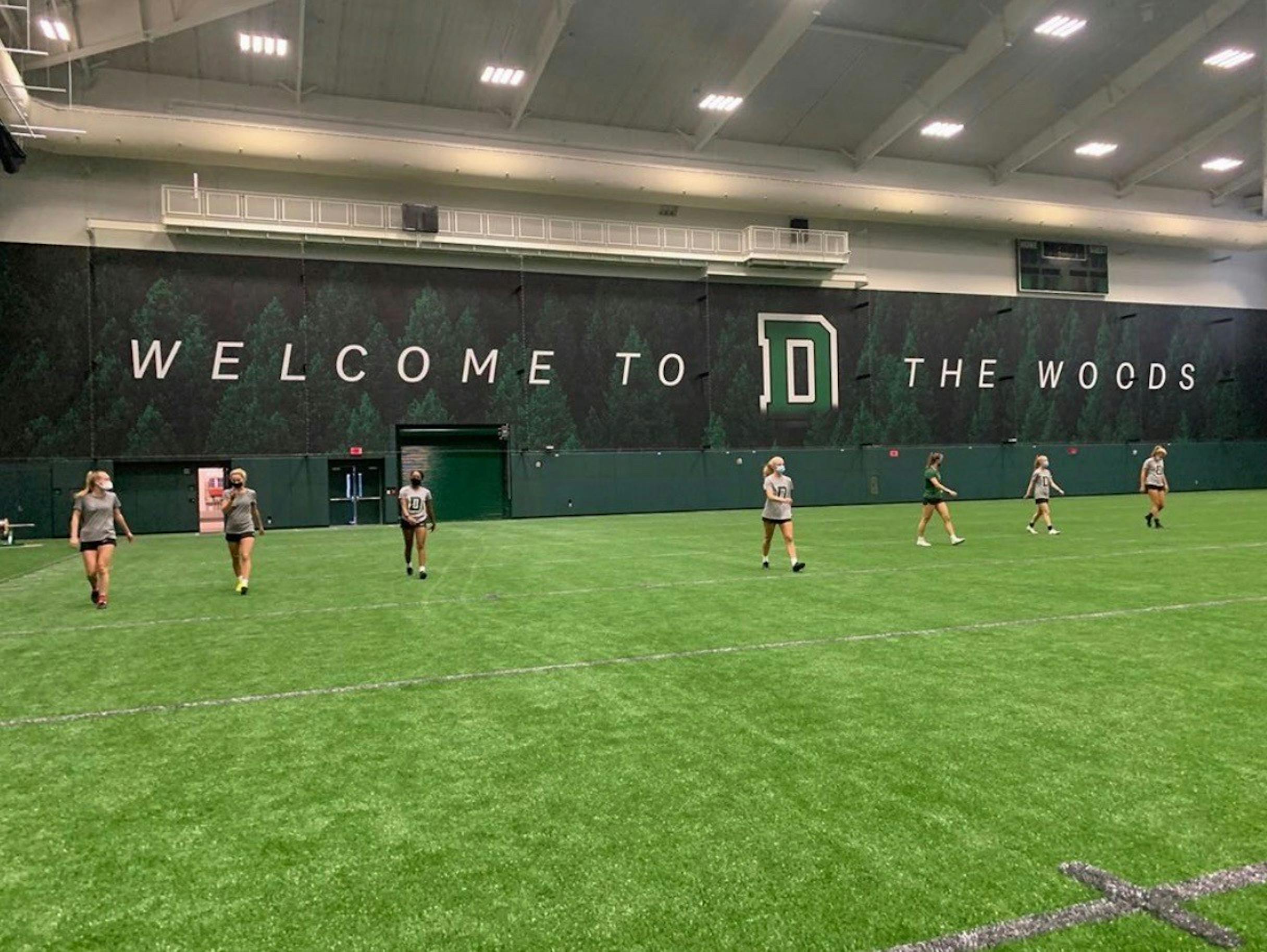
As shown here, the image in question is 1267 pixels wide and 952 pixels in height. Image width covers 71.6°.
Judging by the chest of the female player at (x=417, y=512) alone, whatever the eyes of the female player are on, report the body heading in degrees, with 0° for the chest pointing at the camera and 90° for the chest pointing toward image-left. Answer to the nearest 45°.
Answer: approximately 0°

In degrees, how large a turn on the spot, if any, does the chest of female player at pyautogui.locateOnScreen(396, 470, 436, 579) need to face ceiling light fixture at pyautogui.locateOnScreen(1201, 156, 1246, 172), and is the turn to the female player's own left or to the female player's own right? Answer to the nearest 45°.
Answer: approximately 135° to the female player's own left

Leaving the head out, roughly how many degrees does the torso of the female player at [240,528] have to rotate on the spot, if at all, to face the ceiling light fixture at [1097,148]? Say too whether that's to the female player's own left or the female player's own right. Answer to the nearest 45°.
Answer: approximately 90° to the female player's own left

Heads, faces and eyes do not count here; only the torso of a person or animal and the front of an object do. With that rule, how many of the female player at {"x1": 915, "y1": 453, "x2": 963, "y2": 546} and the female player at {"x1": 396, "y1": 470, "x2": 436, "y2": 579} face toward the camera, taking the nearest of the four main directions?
1

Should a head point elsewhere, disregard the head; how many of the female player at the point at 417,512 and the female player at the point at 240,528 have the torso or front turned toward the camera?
2

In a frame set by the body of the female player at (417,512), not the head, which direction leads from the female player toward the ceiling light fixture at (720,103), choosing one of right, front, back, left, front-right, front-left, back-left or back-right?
back-left

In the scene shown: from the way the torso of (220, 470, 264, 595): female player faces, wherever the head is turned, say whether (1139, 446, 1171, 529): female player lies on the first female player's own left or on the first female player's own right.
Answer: on the first female player's own left

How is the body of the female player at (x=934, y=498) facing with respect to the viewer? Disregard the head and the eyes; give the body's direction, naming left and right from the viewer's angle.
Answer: facing to the right of the viewer

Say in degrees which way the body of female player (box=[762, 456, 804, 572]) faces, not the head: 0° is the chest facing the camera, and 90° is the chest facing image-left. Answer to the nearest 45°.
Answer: approximately 315°
